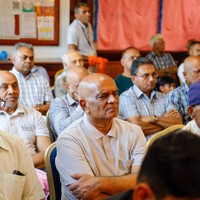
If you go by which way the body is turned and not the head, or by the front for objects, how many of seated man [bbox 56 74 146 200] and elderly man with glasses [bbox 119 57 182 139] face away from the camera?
0

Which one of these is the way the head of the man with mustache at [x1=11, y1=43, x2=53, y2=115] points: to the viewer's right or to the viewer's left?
to the viewer's right

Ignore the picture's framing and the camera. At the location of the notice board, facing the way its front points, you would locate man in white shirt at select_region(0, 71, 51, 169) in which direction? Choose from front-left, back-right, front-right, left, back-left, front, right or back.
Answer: front

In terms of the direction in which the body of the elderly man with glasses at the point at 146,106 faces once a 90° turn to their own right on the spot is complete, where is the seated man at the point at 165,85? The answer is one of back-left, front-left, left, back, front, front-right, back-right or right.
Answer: back-right

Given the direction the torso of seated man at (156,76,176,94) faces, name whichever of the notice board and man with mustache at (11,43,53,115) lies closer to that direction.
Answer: the man with mustache

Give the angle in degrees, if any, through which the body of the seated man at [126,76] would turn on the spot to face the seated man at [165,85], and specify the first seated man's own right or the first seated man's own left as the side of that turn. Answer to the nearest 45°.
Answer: approximately 90° to the first seated man's own left

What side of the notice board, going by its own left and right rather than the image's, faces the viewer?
front

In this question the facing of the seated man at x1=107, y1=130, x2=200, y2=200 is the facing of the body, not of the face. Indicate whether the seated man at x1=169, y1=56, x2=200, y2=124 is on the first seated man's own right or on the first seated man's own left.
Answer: on the first seated man's own right

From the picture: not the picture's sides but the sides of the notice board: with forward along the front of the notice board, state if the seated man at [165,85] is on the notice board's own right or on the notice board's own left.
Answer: on the notice board's own left
